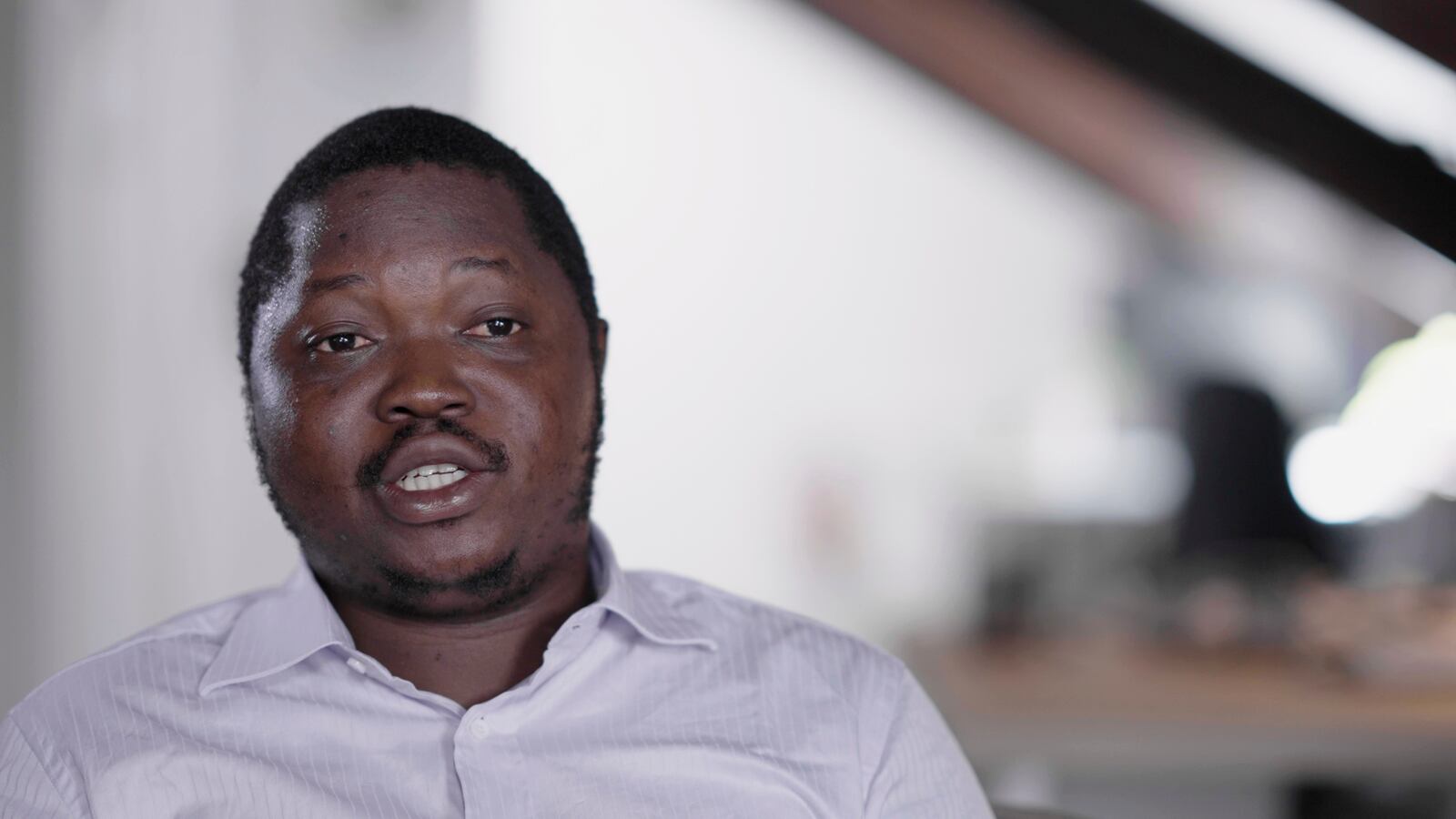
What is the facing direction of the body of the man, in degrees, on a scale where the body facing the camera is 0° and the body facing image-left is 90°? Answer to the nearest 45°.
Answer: approximately 0°

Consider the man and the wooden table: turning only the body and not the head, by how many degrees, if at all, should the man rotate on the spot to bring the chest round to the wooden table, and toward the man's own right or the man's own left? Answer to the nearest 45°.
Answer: approximately 135° to the man's own left
